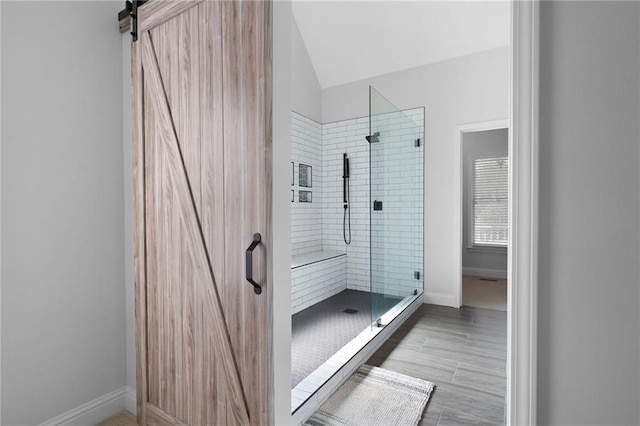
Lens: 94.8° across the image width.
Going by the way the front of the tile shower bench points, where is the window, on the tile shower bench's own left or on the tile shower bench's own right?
on the tile shower bench's own left

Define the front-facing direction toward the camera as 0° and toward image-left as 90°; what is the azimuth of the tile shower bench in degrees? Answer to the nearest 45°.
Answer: approximately 315°
